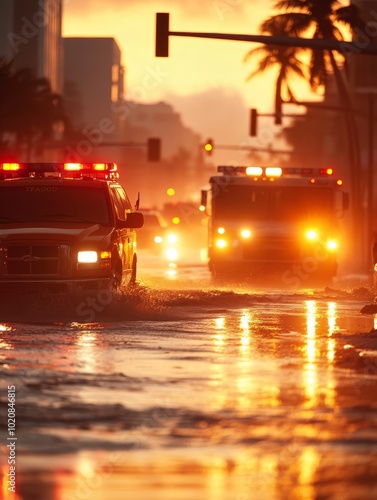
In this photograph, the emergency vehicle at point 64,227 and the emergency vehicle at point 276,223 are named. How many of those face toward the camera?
2

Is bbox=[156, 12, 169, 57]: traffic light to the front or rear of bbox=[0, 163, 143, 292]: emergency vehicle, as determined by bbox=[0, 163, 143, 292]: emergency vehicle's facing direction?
to the rear

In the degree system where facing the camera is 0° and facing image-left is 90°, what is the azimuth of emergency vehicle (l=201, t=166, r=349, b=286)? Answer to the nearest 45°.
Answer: approximately 0°

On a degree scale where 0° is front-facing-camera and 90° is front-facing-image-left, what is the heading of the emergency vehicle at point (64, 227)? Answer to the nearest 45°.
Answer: approximately 0°
